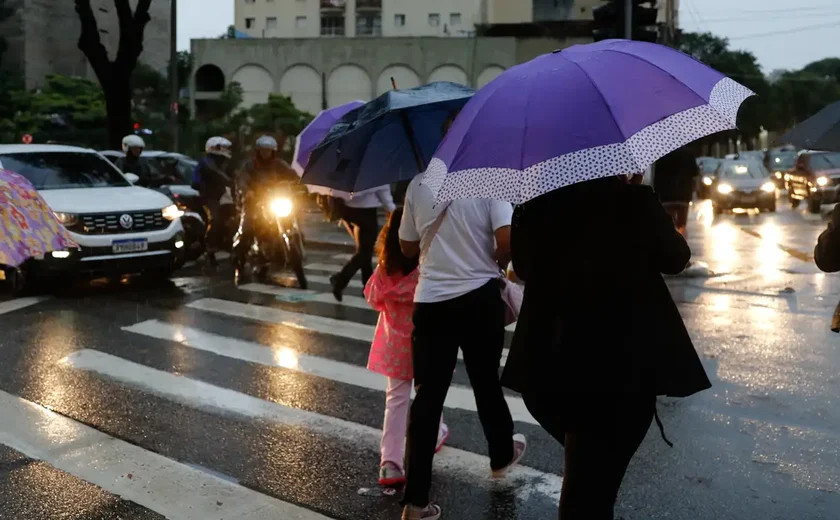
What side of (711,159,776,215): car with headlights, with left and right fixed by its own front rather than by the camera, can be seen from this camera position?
front

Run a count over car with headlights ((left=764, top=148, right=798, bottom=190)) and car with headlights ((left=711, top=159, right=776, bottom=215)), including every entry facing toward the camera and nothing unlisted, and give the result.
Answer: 2

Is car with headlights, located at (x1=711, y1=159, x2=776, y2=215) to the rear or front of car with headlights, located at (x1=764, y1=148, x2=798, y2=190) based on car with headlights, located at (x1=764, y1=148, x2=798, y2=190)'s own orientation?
to the front

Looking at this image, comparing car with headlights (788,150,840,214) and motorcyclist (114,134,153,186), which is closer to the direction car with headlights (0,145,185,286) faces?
the car with headlights

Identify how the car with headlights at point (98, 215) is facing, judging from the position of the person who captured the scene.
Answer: facing the viewer and to the right of the viewer

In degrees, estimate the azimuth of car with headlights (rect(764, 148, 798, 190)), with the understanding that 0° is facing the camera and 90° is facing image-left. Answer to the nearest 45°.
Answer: approximately 0°

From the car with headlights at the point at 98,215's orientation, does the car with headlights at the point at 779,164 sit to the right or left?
on its left

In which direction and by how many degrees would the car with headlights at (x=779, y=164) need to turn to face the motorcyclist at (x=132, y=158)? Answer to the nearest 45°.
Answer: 0° — it already faces them

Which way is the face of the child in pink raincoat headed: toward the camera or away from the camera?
away from the camera

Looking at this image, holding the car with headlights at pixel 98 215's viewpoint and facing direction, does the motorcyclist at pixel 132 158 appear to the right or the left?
on its left

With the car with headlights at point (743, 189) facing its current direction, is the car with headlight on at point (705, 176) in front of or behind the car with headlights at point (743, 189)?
behind
